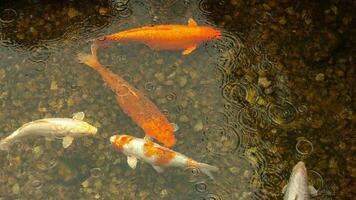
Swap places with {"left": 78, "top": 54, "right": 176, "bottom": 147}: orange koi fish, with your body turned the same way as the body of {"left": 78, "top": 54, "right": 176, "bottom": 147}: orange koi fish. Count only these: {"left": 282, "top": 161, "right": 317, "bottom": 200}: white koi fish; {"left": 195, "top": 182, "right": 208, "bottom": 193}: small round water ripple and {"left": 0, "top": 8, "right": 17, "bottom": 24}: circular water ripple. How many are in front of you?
2

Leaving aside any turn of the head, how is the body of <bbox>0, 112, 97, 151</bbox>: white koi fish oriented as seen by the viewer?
to the viewer's right

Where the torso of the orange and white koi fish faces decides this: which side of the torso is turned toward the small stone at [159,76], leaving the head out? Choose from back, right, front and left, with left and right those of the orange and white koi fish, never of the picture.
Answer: right

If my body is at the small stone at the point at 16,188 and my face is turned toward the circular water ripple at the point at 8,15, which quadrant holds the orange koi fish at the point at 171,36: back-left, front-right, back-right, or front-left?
front-right

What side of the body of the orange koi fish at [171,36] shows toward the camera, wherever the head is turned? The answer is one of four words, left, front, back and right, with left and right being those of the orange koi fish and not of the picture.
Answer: right

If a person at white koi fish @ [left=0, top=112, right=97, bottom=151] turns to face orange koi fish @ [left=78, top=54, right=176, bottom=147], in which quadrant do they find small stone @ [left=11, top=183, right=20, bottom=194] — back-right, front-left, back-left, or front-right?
back-right

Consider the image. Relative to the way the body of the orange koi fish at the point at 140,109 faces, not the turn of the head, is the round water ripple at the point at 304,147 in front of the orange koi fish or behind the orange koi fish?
in front

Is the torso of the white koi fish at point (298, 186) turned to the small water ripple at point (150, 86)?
no

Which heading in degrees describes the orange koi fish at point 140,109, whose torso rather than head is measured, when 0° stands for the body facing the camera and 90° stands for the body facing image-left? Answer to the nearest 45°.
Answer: approximately 315°

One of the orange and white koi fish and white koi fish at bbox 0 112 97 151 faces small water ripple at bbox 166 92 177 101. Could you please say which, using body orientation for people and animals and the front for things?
the white koi fish

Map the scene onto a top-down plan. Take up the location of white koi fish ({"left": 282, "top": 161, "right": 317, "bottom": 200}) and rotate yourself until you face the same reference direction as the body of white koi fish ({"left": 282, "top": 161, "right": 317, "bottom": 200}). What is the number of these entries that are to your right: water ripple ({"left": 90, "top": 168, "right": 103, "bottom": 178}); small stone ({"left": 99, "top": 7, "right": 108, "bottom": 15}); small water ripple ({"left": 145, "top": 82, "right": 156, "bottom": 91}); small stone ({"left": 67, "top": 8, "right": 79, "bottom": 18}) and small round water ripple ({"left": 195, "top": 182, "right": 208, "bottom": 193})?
0

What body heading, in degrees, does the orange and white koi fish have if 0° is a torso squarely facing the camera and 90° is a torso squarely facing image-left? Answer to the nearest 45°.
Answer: approximately 90°

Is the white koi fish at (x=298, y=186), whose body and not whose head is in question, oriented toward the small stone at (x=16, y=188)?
no

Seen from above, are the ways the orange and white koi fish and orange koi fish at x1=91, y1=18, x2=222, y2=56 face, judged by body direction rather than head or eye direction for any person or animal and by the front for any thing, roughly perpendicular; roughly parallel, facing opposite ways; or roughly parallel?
roughly parallel, facing opposite ways

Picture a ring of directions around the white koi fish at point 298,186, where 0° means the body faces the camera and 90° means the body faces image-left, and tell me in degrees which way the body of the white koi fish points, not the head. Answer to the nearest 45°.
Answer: approximately 180°

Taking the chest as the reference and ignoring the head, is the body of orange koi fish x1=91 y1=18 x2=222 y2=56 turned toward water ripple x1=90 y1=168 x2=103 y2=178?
no

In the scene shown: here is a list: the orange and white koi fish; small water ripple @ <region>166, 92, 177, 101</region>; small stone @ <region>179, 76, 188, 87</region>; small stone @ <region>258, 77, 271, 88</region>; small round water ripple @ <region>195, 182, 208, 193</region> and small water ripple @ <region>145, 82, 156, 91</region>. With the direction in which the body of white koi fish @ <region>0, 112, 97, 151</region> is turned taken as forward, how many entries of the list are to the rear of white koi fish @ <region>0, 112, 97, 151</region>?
0

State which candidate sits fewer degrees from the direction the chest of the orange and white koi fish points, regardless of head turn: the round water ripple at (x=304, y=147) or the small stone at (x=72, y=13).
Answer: the small stone
